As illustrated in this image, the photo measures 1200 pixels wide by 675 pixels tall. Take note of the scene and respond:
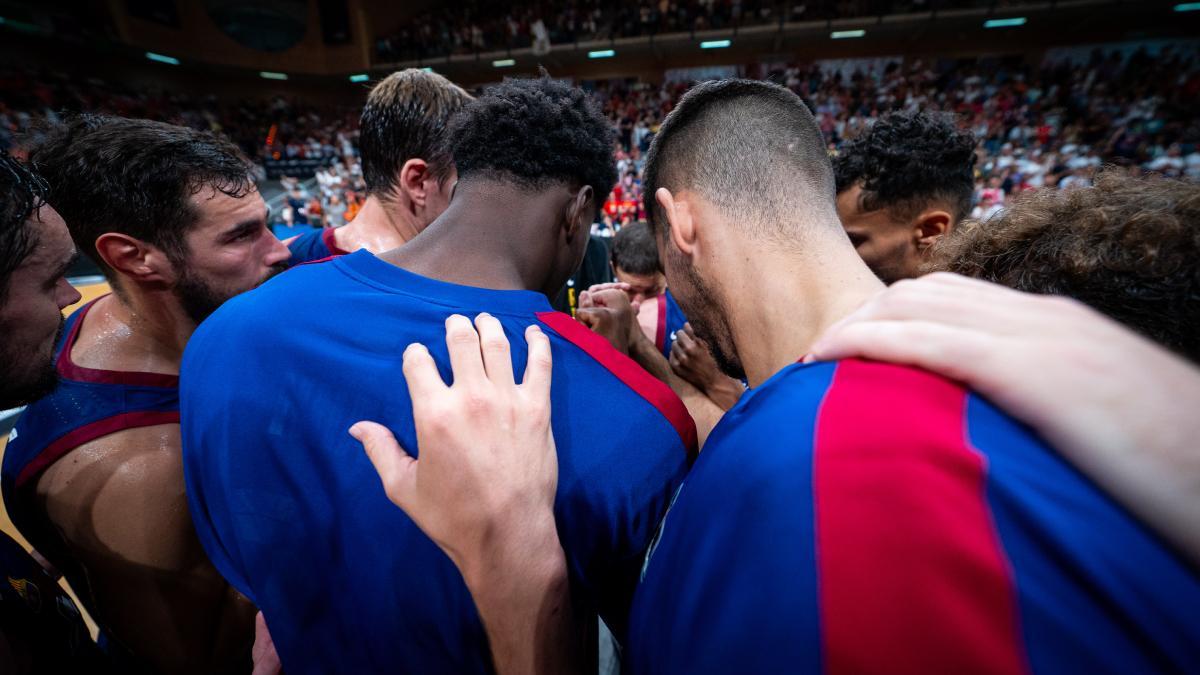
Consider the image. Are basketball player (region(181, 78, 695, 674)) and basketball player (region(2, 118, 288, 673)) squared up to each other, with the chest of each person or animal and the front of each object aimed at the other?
no

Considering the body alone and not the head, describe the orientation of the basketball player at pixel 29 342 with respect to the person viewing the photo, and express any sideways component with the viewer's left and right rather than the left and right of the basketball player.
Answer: facing to the right of the viewer

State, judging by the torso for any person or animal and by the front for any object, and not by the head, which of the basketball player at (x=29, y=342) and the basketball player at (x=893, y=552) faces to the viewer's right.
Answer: the basketball player at (x=29, y=342)

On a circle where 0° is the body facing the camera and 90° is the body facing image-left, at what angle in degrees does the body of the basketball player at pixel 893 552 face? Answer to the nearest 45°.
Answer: approximately 135°

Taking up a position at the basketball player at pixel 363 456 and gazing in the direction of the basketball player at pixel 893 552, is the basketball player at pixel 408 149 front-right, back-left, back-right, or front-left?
back-left

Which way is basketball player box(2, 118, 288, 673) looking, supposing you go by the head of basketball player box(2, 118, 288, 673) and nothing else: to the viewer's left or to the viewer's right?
to the viewer's right

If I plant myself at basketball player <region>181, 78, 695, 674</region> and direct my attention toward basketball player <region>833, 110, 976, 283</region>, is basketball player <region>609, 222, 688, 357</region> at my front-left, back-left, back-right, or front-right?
front-left

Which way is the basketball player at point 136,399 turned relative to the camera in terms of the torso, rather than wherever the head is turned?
to the viewer's right

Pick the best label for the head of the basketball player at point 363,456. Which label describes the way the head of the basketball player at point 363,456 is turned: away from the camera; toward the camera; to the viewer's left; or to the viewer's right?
away from the camera

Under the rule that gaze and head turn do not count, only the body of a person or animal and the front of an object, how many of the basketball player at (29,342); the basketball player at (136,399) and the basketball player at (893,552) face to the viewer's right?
2

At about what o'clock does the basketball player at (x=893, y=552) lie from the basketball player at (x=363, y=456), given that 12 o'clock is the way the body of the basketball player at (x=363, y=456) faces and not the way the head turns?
the basketball player at (x=893, y=552) is roughly at 3 o'clock from the basketball player at (x=363, y=456).

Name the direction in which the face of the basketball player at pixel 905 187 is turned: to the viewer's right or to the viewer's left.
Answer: to the viewer's left

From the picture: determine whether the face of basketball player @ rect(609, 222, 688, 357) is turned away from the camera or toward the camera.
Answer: toward the camera

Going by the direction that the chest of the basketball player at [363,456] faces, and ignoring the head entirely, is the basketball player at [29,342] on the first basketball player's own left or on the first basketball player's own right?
on the first basketball player's own left

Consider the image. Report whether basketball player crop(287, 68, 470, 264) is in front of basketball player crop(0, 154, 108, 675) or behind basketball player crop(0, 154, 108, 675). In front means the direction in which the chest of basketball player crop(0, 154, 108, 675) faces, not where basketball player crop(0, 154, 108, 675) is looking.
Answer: in front
